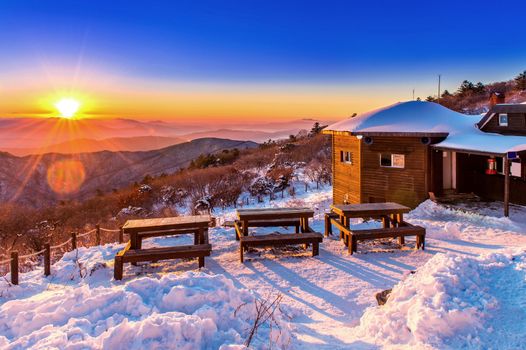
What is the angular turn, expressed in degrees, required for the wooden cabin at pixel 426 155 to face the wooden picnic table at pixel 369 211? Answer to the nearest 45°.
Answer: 0° — it already faces it

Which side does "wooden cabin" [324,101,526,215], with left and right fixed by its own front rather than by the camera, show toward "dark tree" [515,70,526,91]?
back

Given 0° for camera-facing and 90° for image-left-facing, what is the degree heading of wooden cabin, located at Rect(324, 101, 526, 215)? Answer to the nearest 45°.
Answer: approximately 0°

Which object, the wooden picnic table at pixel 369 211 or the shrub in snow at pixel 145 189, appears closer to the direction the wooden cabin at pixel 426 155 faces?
the wooden picnic table

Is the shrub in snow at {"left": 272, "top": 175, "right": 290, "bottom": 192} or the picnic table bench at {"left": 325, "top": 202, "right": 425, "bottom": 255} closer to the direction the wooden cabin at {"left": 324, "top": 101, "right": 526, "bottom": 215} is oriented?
the picnic table bench

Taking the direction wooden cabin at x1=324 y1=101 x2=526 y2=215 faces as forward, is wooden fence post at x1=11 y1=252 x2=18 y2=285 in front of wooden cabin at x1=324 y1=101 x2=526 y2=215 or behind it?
in front
